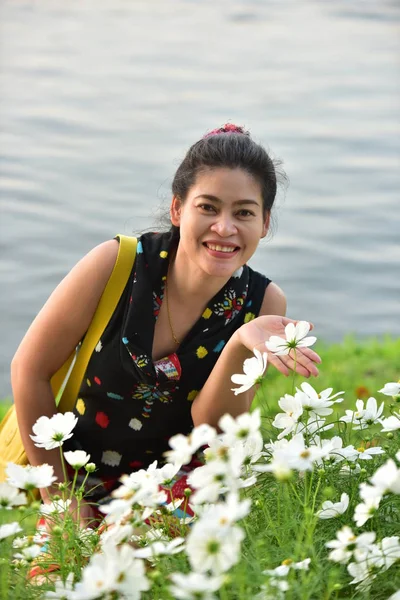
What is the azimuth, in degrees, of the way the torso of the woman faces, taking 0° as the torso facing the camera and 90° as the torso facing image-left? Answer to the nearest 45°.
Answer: approximately 0°

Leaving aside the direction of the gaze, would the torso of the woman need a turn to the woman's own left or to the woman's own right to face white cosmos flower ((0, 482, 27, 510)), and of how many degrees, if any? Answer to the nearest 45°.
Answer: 0° — they already face it

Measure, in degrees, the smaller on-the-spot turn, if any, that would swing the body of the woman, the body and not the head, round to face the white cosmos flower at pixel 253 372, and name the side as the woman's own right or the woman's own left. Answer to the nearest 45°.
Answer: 0° — they already face it

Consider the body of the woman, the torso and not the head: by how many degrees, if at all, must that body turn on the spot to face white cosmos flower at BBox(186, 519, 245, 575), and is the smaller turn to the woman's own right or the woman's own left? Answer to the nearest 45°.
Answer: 0° — they already face it

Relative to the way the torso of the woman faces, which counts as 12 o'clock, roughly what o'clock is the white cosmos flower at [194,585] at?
The white cosmos flower is roughly at 12 o'clock from the woman.

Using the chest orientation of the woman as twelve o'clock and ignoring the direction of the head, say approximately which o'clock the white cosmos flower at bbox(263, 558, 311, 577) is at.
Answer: The white cosmos flower is roughly at 12 o'clock from the woman.
